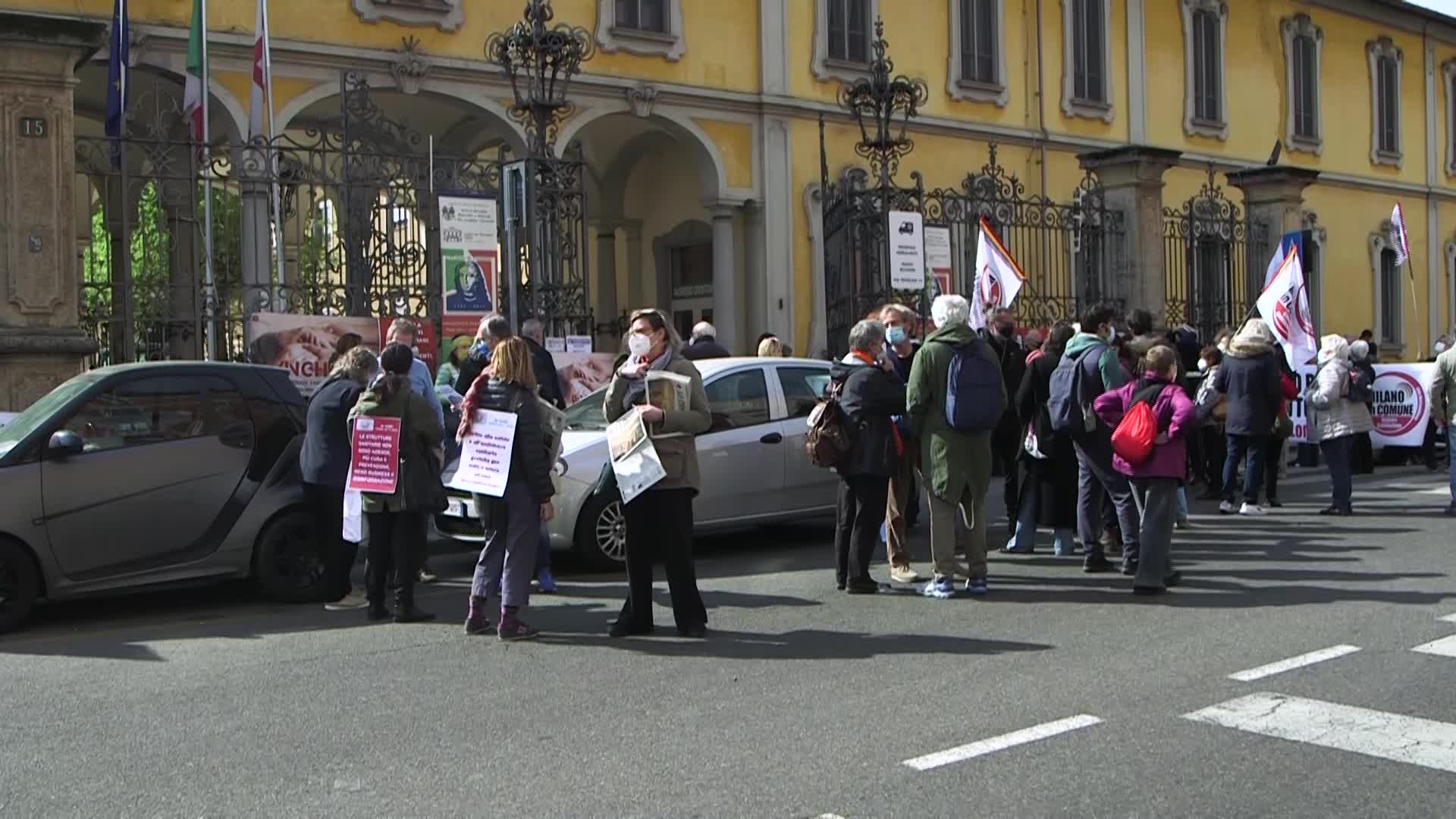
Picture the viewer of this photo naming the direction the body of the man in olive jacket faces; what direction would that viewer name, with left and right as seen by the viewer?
facing away from the viewer and to the left of the viewer

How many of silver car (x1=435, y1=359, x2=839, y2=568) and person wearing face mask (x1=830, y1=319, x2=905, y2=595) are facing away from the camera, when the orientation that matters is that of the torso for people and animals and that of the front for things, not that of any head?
0

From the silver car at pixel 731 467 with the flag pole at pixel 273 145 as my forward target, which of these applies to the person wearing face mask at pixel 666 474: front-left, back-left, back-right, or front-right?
back-left

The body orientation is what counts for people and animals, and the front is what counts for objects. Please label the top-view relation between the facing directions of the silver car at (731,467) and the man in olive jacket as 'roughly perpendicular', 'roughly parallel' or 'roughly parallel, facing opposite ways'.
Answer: roughly perpendicular

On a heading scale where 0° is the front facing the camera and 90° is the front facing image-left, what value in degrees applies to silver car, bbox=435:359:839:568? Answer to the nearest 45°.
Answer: approximately 45°

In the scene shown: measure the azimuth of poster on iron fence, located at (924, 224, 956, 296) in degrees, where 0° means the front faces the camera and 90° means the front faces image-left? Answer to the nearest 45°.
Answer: approximately 0°

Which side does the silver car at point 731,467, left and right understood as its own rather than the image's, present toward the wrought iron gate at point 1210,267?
back

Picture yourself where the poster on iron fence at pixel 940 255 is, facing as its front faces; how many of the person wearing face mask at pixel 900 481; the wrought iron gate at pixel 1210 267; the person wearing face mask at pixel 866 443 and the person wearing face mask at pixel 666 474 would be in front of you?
3

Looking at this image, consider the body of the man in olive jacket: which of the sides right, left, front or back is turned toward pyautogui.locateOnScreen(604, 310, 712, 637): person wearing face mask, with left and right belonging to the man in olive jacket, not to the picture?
left

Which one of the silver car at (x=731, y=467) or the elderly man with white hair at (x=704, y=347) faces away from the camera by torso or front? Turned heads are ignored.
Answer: the elderly man with white hair

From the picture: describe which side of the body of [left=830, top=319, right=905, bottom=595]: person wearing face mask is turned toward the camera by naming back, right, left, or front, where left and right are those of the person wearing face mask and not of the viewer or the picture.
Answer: right

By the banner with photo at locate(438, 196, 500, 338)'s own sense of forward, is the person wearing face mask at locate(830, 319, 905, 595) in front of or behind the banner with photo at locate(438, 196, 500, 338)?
in front

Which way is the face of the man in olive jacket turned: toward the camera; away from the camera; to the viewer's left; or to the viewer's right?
away from the camera

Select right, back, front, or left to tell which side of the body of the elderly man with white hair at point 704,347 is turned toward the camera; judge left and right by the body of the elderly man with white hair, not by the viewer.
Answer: back
